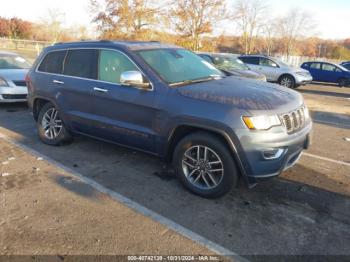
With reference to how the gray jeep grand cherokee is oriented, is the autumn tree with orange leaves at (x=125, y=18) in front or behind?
behind

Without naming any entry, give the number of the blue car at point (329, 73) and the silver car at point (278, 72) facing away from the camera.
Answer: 0

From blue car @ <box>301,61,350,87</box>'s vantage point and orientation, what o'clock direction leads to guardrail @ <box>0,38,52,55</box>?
The guardrail is roughly at 5 o'clock from the blue car.

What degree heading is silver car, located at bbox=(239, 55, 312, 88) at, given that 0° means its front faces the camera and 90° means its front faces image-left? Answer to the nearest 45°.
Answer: approximately 315°

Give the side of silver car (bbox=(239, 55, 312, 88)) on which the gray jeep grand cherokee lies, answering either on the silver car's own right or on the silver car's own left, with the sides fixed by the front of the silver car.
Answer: on the silver car's own right
